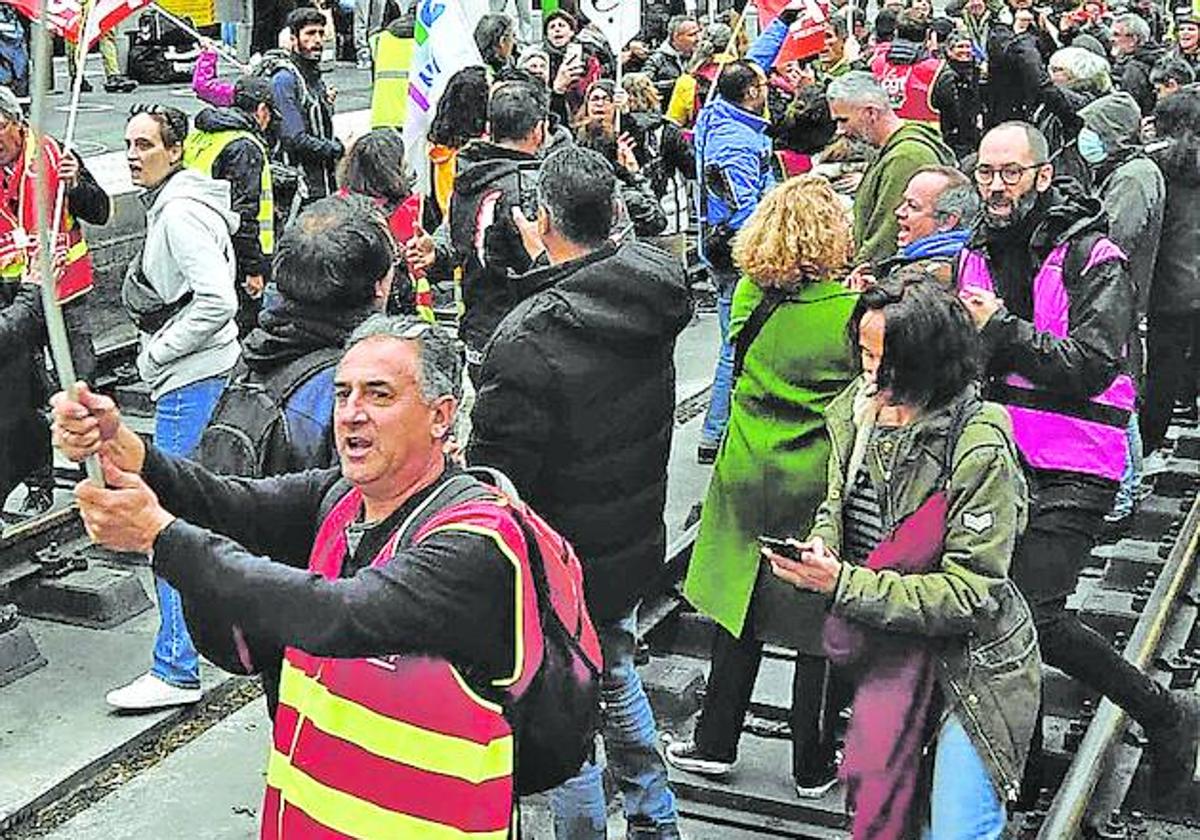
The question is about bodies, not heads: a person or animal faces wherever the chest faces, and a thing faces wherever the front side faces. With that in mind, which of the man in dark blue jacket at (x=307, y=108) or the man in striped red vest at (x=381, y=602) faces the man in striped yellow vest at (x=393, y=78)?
the man in dark blue jacket

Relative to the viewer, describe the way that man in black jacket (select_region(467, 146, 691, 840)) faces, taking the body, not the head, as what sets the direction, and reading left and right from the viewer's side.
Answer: facing away from the viewer and to the left of the viewer

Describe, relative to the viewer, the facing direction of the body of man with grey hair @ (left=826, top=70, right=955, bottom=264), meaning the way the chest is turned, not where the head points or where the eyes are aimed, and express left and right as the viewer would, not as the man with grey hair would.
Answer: facing to the left of the viewer

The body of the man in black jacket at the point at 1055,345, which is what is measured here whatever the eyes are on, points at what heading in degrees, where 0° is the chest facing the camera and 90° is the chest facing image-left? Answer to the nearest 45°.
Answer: approximately 45°

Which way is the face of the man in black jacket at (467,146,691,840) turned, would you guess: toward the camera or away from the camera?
away from the camera

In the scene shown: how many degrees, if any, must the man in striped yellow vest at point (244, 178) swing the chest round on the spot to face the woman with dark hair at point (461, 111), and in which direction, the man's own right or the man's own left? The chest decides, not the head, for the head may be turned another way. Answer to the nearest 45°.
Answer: approximately 45° to the man's own right

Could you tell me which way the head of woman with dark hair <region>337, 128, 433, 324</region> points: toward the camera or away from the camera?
away from the camera

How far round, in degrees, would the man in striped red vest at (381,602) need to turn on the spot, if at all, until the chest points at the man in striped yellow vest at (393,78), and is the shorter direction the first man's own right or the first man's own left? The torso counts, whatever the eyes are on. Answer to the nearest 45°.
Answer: approximately 135° to the first man's own right

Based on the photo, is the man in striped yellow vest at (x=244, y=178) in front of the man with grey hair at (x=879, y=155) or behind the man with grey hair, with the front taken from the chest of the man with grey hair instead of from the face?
in front

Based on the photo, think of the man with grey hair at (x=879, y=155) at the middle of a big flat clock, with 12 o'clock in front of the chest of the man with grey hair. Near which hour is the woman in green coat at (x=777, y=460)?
The woman in green coat is roughly at 9 o'clock from the man with grey hair.

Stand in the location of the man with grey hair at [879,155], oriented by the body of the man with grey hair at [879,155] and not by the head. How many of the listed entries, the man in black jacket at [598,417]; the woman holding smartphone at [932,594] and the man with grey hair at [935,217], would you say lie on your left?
3

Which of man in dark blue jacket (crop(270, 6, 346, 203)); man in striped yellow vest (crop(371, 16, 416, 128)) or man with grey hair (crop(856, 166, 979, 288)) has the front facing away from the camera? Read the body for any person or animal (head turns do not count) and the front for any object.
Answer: the man in striped yellow vest

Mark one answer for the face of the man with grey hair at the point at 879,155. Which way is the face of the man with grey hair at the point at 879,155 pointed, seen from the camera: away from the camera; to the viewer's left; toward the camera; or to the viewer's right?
to the viewer's left

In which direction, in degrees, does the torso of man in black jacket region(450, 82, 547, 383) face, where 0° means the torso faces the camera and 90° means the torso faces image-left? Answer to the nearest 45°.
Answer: approximately 225°

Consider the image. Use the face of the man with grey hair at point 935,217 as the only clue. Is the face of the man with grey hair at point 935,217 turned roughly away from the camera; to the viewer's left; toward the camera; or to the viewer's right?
to the viewer's left
